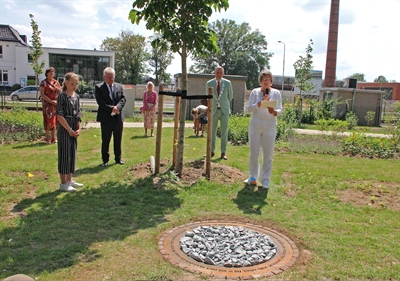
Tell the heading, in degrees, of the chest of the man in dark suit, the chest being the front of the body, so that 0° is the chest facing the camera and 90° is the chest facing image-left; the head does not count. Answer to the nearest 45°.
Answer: approximately 315°

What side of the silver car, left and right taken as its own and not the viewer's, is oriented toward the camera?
left

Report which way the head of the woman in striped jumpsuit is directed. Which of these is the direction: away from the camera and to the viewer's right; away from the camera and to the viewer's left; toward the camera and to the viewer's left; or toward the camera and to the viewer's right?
toward the camera and to the viewer's right

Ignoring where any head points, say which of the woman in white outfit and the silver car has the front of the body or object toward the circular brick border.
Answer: the woman in white outfit

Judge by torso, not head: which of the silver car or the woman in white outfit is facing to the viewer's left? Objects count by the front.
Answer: the silver car
